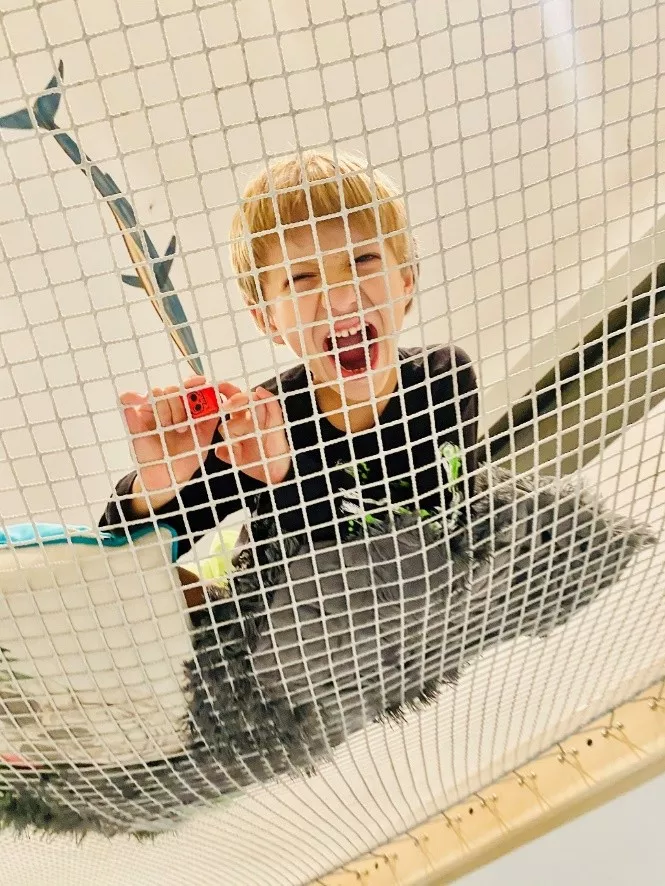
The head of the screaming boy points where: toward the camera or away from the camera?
toward the camera

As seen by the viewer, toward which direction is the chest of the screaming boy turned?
toward the camera
